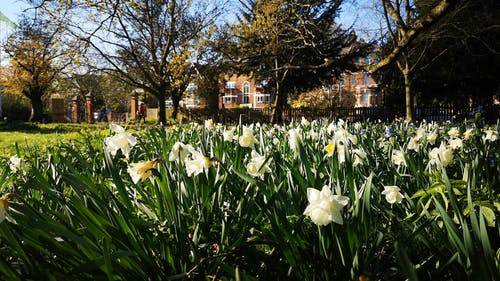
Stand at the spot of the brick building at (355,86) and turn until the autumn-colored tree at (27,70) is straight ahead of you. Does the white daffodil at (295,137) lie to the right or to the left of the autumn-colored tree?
left

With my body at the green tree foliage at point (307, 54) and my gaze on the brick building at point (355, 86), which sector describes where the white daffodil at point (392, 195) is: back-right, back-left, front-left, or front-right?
back-right

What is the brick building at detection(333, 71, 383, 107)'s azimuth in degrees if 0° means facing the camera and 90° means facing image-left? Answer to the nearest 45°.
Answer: approximately 0°

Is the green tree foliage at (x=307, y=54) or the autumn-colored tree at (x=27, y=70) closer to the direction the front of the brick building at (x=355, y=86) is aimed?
the green tree foliage

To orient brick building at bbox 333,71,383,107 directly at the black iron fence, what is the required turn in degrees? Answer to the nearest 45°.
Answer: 0° — it already faces it

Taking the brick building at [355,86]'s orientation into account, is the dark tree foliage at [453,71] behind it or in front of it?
in front

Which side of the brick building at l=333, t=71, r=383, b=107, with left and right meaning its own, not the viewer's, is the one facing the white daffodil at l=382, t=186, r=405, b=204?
front

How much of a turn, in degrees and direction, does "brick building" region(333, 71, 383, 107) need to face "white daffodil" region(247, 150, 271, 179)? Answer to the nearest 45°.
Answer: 0° — it already faces it

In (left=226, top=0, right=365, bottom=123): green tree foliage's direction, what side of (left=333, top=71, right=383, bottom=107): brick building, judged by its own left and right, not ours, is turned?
front
